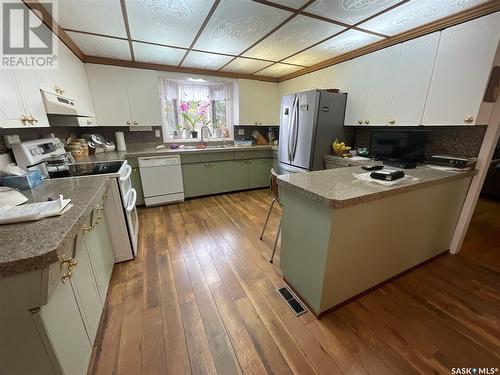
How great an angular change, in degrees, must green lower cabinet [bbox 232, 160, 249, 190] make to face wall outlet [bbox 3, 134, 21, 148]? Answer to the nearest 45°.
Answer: approximately 45° to its right

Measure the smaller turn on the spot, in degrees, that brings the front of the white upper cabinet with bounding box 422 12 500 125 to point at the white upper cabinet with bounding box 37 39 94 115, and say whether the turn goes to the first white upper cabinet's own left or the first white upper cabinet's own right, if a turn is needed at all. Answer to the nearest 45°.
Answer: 0° — it already faces it

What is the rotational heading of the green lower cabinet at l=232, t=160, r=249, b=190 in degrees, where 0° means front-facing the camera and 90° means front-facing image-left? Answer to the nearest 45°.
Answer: approximately 0°

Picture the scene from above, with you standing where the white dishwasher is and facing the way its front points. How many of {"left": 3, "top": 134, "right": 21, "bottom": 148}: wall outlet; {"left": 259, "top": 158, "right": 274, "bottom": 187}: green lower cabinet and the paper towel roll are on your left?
1

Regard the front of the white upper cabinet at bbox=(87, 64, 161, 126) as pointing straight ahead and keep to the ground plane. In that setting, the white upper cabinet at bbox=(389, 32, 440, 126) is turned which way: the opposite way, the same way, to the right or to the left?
to the right

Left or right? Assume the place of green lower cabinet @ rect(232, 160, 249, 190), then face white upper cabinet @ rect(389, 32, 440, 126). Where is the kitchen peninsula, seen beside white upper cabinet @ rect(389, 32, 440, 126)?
right

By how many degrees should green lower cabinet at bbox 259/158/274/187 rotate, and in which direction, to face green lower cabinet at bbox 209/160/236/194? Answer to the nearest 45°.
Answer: approximately 45° to its right

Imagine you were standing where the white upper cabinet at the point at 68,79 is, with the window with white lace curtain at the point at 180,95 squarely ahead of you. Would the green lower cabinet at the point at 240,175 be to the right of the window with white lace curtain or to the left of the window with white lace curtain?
right
